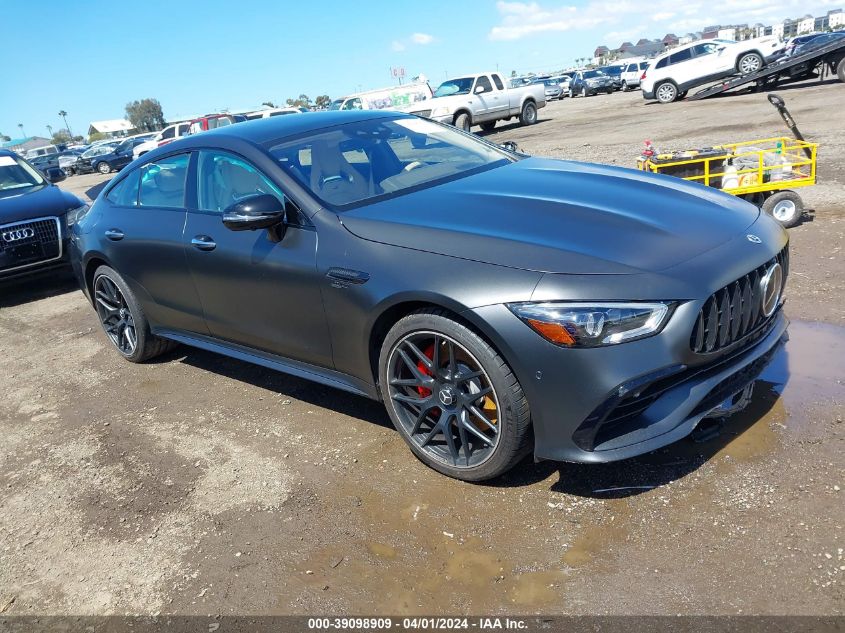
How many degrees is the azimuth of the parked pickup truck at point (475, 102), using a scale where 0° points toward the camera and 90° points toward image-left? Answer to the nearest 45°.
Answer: approximately 45°

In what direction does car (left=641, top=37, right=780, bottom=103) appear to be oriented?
to the viewer's right

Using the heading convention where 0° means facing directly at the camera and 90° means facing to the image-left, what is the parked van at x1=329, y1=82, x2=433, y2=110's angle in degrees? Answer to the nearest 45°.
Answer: approximately 45°

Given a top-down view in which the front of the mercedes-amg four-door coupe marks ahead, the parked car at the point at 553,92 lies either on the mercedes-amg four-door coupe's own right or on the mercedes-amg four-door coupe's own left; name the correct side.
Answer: on the mercedes-amg four-door coupe's own left

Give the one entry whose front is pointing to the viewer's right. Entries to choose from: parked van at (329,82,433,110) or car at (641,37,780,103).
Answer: car at (641,37,780,103)

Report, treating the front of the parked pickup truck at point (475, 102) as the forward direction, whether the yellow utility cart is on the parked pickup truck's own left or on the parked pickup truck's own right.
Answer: on the parked pickup truck's own left

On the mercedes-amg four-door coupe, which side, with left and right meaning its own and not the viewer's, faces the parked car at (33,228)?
back

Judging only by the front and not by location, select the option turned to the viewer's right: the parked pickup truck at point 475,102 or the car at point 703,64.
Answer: the car at point 703,64
